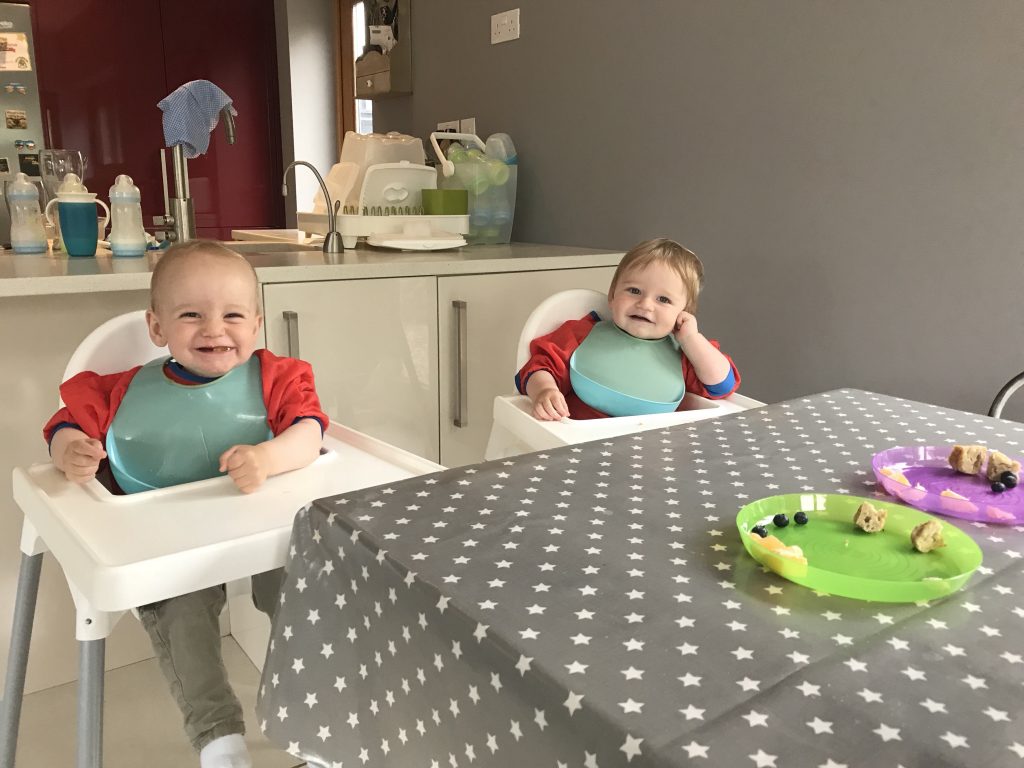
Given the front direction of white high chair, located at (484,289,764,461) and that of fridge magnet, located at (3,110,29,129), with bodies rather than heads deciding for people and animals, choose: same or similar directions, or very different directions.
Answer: same or similar directions

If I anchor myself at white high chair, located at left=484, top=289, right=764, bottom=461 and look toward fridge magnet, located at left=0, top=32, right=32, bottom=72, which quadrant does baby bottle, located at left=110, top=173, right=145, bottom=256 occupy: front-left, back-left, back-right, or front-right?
front-left

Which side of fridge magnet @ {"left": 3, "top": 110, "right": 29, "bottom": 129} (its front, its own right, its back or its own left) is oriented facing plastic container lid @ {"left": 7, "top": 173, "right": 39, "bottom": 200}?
front

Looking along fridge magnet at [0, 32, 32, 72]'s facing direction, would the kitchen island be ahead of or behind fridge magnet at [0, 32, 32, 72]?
ahead

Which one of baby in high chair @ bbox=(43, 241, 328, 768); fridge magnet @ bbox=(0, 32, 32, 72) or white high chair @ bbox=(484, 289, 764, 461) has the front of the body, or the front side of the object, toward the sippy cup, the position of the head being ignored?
the fridge magnet

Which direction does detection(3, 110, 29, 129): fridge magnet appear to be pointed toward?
toward the camera

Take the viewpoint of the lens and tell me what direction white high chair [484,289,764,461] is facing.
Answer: facing the viewer and to the right of the viewer

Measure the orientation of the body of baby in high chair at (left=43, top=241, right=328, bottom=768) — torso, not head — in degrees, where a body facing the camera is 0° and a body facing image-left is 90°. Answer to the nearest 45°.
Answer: approximately 315°

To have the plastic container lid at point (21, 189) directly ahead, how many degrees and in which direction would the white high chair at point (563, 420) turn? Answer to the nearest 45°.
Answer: approximately 135° to its right

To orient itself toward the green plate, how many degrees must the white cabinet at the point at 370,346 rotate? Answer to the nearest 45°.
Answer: approximately 45° to its left

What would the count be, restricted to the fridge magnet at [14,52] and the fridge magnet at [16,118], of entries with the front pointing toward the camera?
2
